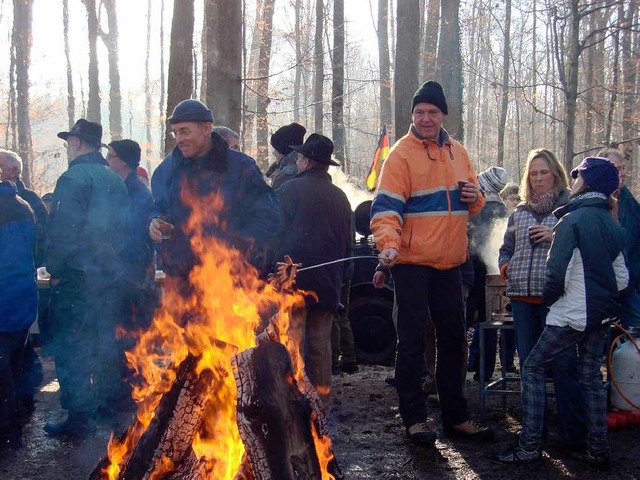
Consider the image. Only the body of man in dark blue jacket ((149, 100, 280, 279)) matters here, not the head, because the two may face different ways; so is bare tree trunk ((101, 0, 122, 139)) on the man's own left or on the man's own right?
on the man's own right

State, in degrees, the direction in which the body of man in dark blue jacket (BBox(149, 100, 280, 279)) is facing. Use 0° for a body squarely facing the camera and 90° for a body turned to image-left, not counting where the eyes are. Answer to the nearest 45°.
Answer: approximately 45°

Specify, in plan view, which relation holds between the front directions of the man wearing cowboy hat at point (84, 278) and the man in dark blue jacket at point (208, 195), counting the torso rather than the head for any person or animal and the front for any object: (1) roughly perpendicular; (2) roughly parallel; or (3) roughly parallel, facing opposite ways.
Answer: roughly perpendicular

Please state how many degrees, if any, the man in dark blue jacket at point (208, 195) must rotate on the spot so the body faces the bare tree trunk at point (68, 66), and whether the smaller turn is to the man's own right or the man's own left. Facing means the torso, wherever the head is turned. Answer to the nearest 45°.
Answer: approximately 135° to the man's own right

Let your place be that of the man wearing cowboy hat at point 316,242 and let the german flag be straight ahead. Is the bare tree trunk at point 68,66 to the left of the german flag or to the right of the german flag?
left

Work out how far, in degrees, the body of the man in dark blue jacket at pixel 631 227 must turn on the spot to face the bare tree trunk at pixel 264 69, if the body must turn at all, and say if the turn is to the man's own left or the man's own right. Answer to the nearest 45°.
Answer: approximately 90° to the man's own right

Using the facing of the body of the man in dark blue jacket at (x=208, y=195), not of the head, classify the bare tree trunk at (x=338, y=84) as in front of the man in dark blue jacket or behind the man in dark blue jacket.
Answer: behind

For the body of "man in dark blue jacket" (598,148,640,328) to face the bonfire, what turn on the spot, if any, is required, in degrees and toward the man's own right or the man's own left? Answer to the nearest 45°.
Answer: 0° — they already face it

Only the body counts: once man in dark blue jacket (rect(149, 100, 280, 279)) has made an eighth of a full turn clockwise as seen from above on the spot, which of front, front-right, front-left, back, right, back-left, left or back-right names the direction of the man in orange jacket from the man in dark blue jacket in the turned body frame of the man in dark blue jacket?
back

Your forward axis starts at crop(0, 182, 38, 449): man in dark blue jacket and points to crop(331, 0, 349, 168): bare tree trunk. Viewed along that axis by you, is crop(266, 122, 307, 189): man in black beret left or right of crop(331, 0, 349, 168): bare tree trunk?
right

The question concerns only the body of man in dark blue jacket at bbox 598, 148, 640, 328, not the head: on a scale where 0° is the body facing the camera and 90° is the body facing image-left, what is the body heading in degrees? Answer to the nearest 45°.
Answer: approximately 45°
